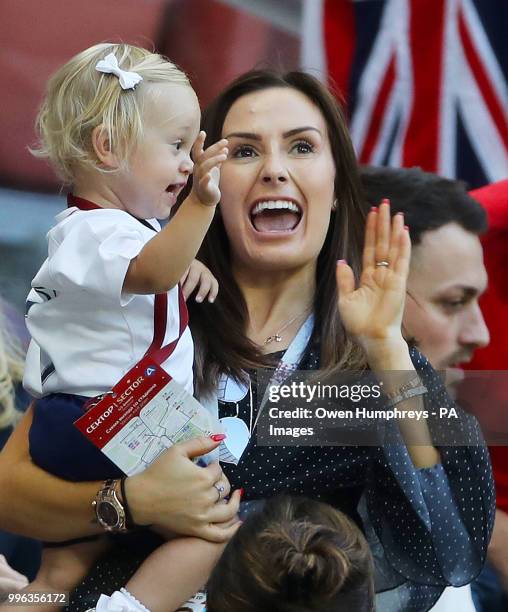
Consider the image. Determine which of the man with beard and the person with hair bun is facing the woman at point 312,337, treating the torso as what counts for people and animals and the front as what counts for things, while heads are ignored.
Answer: the person with hair bun

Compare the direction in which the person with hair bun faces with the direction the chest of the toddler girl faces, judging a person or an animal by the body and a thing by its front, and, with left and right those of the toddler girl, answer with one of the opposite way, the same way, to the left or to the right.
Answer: to the left

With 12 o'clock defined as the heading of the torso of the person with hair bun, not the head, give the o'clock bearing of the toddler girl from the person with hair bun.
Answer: The toddler girl is roughly at 11 o'clock from the person with hair bun.

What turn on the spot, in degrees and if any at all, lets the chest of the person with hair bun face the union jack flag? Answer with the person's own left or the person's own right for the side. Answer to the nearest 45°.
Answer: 0° — they already face it

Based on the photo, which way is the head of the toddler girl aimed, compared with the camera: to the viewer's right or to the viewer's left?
to the viewer's right

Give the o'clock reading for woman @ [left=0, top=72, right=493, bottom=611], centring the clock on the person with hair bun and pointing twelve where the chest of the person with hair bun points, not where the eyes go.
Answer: The woman is roughly at 12 o'clock from the person with hair bun.

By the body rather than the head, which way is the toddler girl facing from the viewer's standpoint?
to the viewer's right

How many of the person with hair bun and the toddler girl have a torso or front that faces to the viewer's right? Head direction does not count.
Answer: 1

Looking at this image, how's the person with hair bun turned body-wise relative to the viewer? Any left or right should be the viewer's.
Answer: facing away from the viewer

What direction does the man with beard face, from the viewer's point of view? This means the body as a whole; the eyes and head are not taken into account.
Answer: to the viewer's right

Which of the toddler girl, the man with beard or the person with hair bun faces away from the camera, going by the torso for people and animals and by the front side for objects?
the person with hair bun
